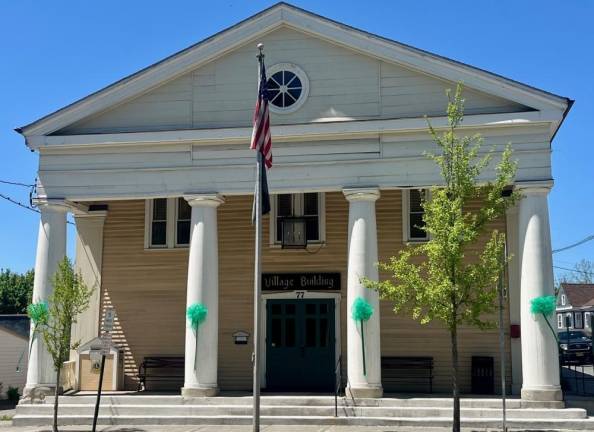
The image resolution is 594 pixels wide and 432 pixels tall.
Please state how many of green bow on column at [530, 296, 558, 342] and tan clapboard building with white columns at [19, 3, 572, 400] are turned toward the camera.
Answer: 2

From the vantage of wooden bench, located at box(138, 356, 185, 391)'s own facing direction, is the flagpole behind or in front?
in front

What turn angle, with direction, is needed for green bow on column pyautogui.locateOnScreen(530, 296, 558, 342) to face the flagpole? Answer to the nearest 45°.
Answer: approximately 45° to its right

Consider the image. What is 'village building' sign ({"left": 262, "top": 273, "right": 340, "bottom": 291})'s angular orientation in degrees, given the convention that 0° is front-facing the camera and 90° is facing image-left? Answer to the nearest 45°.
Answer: approximately 0°

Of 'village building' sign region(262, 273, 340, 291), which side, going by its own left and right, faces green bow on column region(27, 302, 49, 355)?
right
